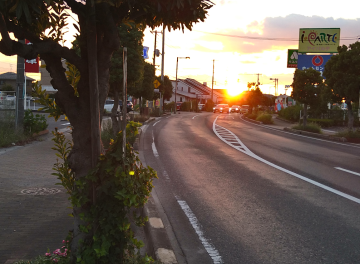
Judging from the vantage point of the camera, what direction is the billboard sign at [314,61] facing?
facing the viewer

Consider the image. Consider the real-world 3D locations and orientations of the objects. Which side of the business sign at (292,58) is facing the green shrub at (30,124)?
front

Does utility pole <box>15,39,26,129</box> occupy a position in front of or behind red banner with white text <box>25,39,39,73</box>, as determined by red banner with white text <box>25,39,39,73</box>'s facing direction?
in front

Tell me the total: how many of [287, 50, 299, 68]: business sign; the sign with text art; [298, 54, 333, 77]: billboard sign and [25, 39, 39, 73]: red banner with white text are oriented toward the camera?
4

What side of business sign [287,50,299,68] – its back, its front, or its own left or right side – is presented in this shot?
front

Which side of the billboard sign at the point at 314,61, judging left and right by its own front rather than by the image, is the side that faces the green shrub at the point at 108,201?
front

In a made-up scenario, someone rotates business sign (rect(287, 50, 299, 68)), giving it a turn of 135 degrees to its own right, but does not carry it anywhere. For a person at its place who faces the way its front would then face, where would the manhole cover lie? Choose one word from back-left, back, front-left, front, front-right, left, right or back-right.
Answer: back-left

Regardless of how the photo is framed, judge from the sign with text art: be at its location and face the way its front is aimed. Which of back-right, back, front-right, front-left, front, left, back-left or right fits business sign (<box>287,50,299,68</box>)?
back-right

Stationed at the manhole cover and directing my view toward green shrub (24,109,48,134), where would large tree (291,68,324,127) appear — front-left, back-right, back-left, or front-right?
front-right

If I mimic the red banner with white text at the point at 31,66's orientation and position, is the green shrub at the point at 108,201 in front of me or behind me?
in front
